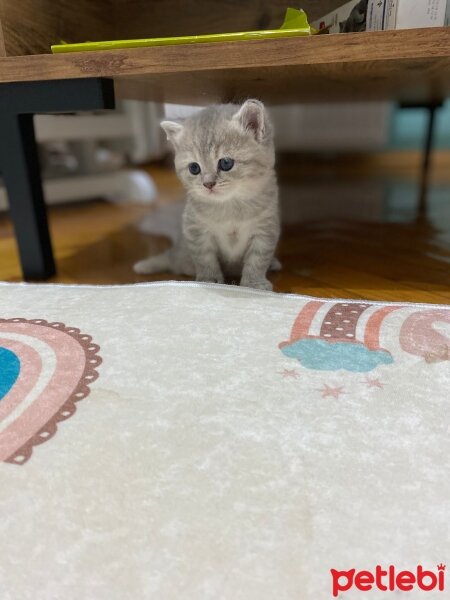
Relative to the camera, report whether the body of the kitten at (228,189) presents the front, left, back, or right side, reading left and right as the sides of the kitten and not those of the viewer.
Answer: front
